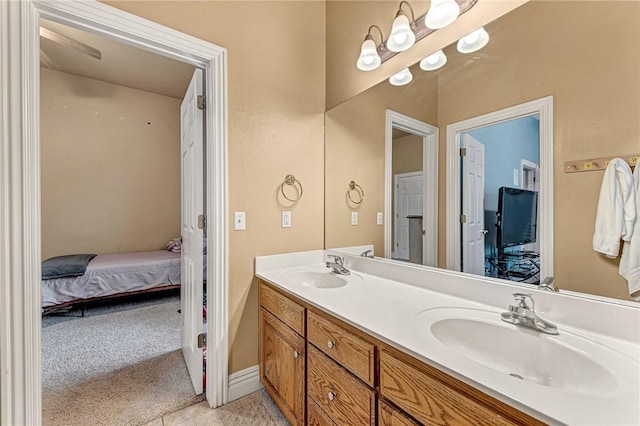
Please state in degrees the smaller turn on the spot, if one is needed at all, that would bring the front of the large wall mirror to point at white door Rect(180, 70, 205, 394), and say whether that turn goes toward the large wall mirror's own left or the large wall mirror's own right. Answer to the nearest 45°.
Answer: approximately 45° to the large wall mirror's own right

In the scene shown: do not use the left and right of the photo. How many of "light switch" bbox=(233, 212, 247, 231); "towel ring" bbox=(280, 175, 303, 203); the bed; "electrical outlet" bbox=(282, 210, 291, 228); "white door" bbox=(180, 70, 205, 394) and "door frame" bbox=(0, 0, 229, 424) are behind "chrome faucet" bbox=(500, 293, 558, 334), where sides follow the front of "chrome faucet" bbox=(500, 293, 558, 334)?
0

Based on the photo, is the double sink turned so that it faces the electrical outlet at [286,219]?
no

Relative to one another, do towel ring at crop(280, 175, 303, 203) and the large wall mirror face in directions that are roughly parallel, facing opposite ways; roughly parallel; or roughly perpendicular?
roughly perpendicular

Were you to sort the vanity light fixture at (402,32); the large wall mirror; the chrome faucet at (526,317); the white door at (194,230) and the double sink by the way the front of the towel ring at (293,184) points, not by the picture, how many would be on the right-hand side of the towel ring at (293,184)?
1

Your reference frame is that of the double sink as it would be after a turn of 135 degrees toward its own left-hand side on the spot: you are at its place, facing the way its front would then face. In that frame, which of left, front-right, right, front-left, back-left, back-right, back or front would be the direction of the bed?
back

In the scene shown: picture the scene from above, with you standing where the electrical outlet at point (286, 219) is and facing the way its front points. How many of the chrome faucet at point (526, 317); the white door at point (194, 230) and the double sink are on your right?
1

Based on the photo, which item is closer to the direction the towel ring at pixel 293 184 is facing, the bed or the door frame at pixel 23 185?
the door frame

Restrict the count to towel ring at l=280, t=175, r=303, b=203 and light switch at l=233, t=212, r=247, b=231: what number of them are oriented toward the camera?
2

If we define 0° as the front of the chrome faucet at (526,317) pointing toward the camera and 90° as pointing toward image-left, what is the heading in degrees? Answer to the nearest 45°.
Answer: approximately 45°

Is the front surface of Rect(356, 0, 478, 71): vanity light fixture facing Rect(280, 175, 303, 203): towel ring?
no

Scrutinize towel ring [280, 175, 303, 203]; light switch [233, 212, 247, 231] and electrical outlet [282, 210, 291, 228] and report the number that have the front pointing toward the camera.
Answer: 3

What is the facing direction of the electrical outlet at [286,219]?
toward the camera

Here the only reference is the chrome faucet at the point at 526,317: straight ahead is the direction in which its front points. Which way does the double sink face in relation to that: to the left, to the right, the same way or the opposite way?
the same way

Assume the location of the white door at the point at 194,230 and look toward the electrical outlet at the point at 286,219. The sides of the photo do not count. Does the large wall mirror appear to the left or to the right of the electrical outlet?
right

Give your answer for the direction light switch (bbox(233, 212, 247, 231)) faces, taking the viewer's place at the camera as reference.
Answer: facing the viewer

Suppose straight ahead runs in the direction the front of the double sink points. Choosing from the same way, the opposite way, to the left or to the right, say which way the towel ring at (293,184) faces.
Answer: to the left

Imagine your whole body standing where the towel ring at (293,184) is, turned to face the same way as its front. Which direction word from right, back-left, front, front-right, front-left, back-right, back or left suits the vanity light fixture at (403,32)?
front-left

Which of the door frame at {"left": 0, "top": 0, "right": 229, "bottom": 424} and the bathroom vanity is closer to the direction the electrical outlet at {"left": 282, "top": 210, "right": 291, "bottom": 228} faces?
the bathroom vanity

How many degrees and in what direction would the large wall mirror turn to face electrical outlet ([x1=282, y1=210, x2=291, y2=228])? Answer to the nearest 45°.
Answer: approximately 45° to its right

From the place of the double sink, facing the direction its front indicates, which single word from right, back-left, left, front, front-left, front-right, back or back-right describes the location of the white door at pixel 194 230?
front-right

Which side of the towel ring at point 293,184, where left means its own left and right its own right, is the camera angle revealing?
front
